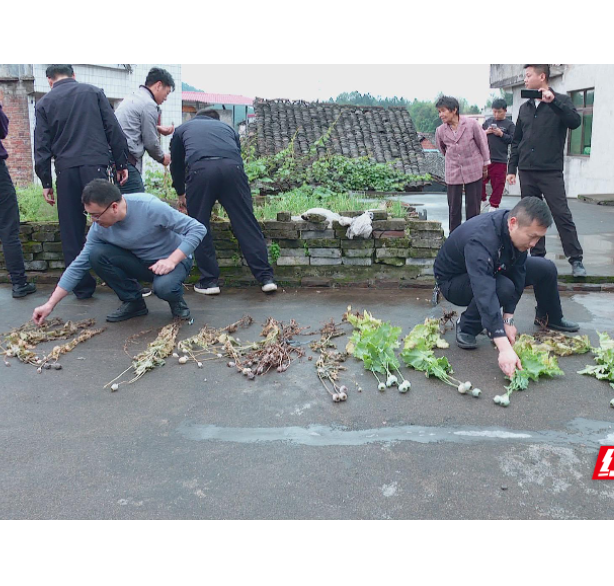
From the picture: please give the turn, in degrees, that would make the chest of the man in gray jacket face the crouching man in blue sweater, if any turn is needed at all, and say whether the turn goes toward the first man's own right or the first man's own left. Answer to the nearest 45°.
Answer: approximately 90° to the first man's own right

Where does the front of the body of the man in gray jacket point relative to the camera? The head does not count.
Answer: to the viewer's right

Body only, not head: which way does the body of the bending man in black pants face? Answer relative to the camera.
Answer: away from the camera

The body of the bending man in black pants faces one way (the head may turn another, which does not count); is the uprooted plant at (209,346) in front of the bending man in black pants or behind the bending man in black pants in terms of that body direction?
behind
